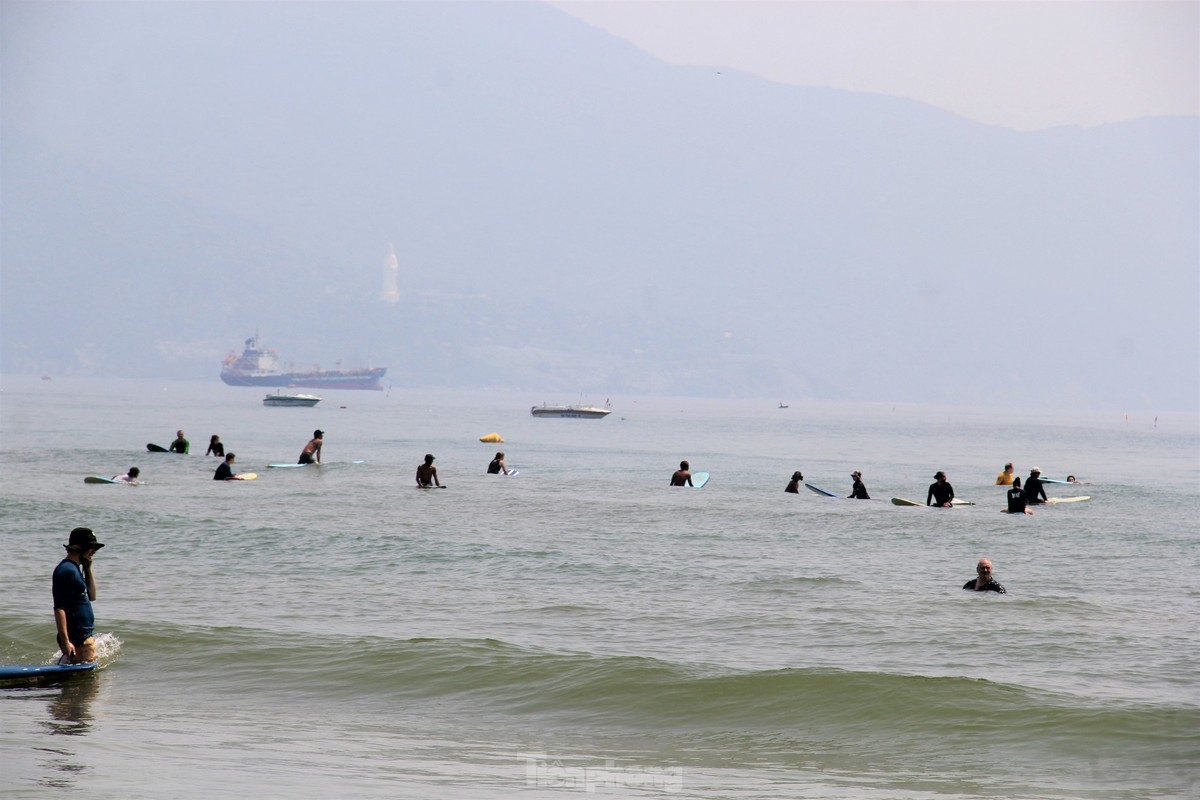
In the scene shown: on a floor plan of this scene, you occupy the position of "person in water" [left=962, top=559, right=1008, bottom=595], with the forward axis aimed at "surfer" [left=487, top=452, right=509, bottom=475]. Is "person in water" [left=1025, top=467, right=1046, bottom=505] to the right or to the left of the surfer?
right

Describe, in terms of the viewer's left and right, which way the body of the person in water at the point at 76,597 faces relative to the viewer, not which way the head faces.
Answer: facing to the right of the viewer

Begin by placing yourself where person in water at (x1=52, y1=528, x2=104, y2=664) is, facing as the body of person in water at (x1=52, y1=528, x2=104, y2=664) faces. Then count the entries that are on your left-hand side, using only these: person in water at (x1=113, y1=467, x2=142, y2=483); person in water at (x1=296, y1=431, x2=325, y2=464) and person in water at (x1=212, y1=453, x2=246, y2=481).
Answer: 3

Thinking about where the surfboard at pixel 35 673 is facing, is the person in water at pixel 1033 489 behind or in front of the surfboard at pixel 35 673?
in front

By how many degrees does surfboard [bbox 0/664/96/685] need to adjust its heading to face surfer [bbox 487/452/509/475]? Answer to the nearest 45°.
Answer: approximately 45° to its left

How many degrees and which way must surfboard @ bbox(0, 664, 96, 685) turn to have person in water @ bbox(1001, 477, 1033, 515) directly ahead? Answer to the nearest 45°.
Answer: approximately 45° to its left

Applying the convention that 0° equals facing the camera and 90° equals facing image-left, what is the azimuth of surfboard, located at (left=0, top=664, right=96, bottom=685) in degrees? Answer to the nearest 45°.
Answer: approximately 270°

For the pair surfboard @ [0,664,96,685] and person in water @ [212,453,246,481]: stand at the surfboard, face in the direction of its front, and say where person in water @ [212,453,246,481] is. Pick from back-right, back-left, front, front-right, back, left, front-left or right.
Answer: left
